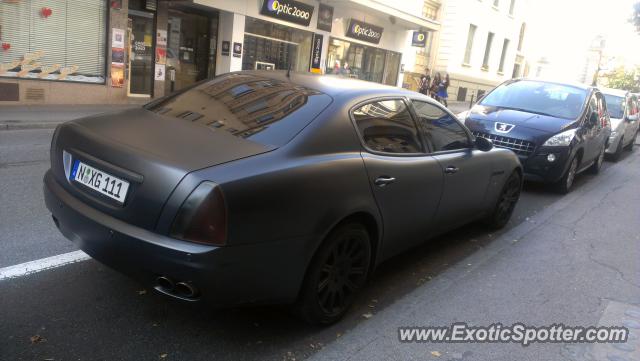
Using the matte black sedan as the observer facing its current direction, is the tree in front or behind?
in front

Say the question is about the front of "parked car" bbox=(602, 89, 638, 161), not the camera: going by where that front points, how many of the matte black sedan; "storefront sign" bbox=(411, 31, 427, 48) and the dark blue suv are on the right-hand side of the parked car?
1

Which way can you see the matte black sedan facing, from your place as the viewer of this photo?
facing away from the viewer and to the right of the viewer

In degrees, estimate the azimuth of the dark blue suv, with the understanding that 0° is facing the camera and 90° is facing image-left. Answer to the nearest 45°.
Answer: approximately 45°

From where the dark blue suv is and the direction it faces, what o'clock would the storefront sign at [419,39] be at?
The storefront sign is roughly at 4 o'clock from the dark blue suv.

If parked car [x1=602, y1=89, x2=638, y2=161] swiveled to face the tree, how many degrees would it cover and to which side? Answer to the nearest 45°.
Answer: approximately 135° to its right

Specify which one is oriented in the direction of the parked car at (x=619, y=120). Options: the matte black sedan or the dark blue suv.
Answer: the matte black sedan

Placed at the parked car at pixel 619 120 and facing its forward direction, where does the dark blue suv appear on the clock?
The dark blue suv is roughly at 11 o'clock from the parked car.

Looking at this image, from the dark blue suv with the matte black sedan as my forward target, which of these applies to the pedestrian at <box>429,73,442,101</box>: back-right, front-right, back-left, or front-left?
back-right

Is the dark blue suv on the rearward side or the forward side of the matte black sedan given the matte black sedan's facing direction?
on the forward side

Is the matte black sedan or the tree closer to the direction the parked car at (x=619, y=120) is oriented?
the matte black sedan

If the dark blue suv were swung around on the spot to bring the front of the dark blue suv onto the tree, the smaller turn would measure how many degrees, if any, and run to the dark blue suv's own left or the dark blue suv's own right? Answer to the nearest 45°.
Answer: approximately 135° to the dark blue suv's own right

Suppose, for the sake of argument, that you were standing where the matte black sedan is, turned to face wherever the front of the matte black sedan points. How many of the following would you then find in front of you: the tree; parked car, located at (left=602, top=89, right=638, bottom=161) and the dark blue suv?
3

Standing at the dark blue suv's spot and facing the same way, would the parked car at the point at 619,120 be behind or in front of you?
behind
